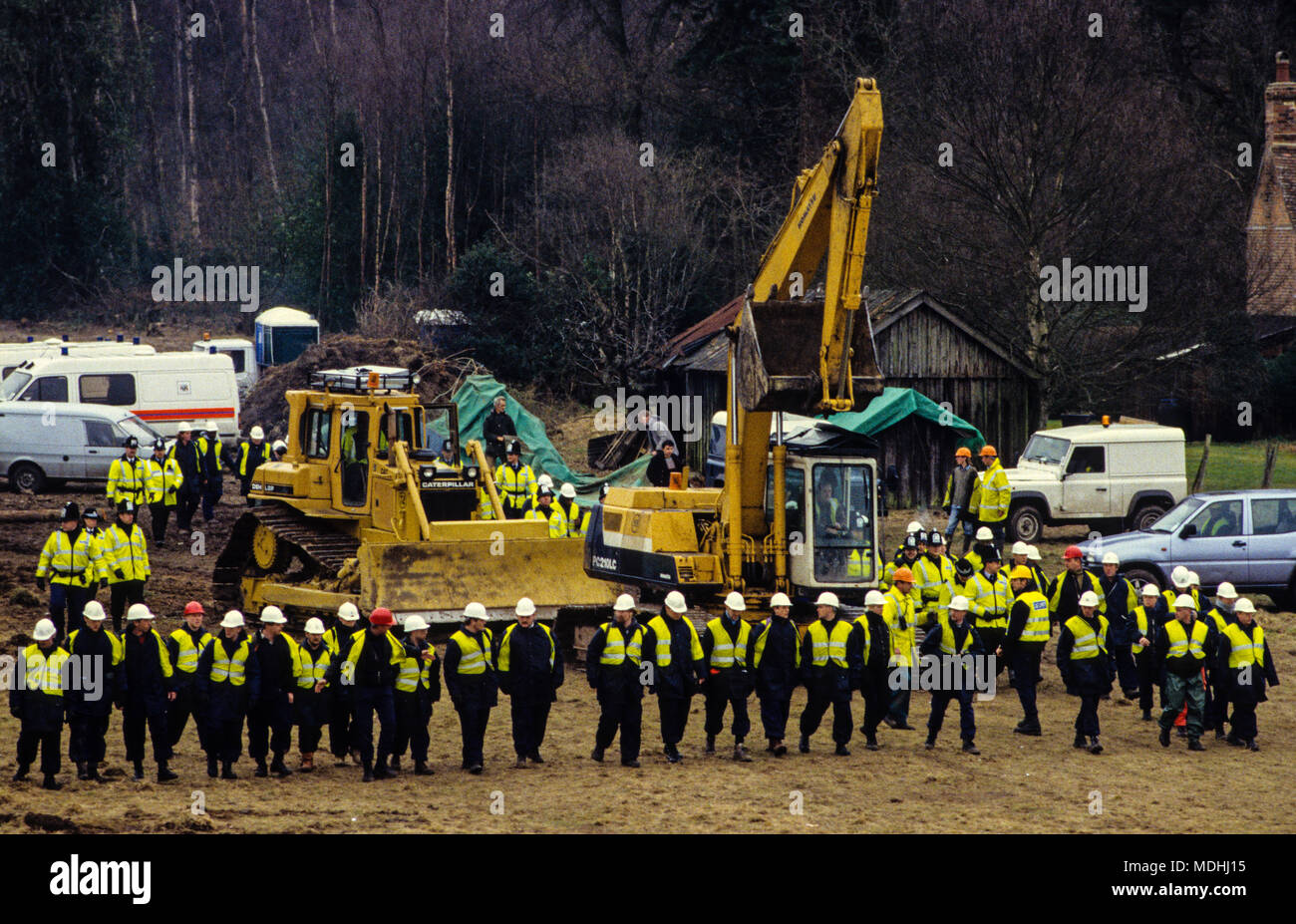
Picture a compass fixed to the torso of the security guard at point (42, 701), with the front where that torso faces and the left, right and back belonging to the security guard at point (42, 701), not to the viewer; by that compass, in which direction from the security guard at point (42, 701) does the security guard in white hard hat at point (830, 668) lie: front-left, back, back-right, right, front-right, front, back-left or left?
left

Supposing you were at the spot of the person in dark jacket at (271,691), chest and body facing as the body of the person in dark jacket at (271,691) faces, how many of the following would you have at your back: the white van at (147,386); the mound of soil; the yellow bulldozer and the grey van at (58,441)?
4

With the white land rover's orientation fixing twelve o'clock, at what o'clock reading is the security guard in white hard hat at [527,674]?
The security guard in white hard hat is roughly at 11 o'clock from the white land rover.

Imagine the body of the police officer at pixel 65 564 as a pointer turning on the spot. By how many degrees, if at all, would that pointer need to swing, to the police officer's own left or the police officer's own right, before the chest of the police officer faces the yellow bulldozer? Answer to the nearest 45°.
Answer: approximately 90° to the police officer's own left

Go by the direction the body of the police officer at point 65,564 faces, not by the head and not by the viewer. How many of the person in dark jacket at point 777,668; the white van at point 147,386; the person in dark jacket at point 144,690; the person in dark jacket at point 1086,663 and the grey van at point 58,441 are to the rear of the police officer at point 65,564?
2

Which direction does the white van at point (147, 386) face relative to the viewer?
to the viewer's left

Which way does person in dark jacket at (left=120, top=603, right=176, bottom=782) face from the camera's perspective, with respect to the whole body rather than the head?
toward the camera

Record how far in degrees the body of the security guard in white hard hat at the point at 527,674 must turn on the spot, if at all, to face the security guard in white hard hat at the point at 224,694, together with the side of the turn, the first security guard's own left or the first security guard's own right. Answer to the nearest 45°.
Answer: approximately 90° to the first security guard's own right

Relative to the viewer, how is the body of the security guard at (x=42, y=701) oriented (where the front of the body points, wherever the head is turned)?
toward the camera
